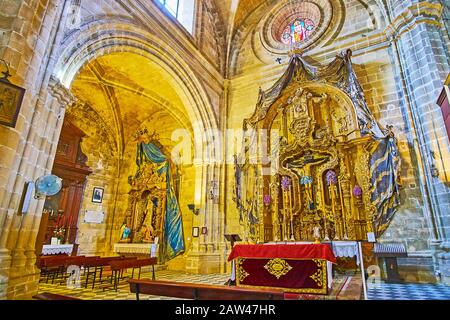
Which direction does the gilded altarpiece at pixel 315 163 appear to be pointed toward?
toward the camera

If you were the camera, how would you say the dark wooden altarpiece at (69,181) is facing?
facing the viewer and to the right of the viewer

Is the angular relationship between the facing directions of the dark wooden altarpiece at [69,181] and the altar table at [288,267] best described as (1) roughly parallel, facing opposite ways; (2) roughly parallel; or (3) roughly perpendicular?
roughly perpendicular

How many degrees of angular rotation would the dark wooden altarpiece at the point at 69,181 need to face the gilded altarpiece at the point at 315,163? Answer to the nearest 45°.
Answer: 0° — it already faces it

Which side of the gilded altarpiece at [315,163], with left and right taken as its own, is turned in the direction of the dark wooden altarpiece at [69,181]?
right

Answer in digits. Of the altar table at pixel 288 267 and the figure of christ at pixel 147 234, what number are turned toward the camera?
2

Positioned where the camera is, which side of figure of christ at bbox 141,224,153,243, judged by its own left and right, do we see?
front

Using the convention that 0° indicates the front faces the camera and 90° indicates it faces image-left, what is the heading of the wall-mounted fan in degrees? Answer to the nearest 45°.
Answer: approximately 315°

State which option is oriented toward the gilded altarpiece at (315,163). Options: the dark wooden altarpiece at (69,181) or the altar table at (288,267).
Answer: the dark wooden altarpiece

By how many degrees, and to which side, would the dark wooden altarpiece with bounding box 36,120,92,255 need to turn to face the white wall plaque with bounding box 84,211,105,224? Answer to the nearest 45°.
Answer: approximately 90° to its left

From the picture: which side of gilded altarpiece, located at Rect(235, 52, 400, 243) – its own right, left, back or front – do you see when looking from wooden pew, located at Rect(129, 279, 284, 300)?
front

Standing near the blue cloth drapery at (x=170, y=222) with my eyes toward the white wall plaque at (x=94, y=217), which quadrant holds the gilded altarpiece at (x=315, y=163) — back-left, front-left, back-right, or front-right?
back-left

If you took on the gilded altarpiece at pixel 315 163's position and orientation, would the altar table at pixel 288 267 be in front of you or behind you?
in front

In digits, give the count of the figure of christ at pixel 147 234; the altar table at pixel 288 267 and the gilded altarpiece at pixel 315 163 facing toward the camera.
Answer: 3

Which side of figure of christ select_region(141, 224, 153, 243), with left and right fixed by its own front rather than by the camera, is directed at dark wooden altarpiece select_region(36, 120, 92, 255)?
right

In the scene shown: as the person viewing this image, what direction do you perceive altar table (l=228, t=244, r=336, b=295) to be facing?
facing the viewer

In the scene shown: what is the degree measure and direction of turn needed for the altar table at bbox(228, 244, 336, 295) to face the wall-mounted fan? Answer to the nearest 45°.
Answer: approximately 90° to its right
